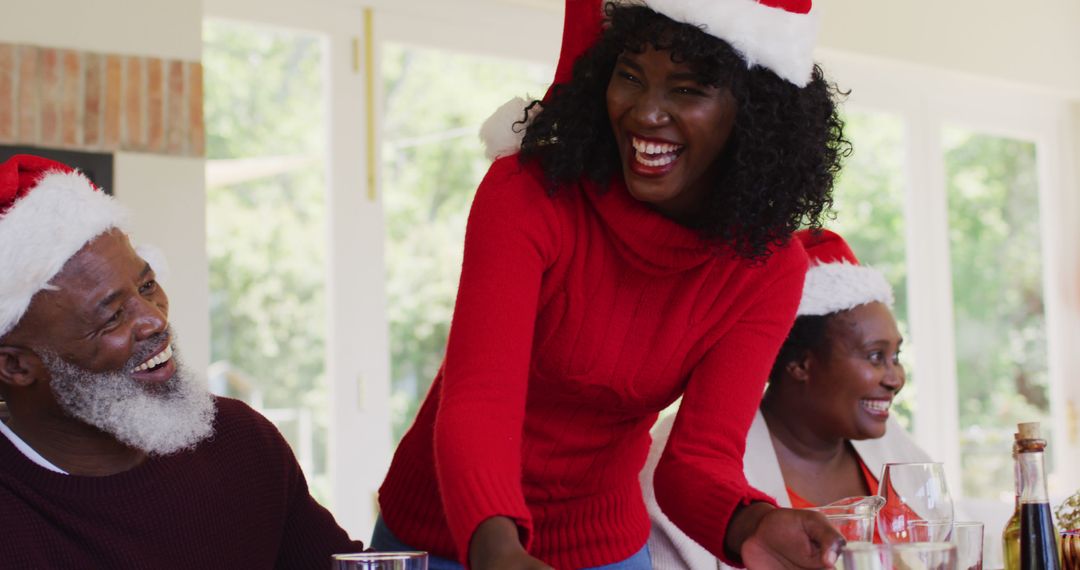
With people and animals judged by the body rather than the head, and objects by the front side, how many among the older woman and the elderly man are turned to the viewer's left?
0

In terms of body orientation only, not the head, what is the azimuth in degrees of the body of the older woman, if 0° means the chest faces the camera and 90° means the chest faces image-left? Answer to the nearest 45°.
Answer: approximately 315°

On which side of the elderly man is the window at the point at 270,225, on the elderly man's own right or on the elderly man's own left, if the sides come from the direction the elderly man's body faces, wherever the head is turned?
on the elderly man's own left

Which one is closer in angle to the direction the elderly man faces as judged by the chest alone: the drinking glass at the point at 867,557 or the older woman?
the drinking glass

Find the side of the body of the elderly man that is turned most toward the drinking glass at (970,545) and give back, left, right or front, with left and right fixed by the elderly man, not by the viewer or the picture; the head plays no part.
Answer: front

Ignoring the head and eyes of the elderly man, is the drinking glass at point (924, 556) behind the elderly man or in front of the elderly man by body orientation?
in front

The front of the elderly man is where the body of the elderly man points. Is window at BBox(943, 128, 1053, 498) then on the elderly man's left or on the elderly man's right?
on the elderly man's left

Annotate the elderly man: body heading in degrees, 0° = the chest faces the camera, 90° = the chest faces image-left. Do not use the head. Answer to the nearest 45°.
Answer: approximately 315°

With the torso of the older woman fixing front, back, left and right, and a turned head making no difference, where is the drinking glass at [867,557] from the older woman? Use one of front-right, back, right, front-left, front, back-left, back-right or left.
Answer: front-right

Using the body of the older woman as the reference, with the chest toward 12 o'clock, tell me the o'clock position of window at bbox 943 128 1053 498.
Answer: The window is roughly at 8 o'clock from the older woman.
